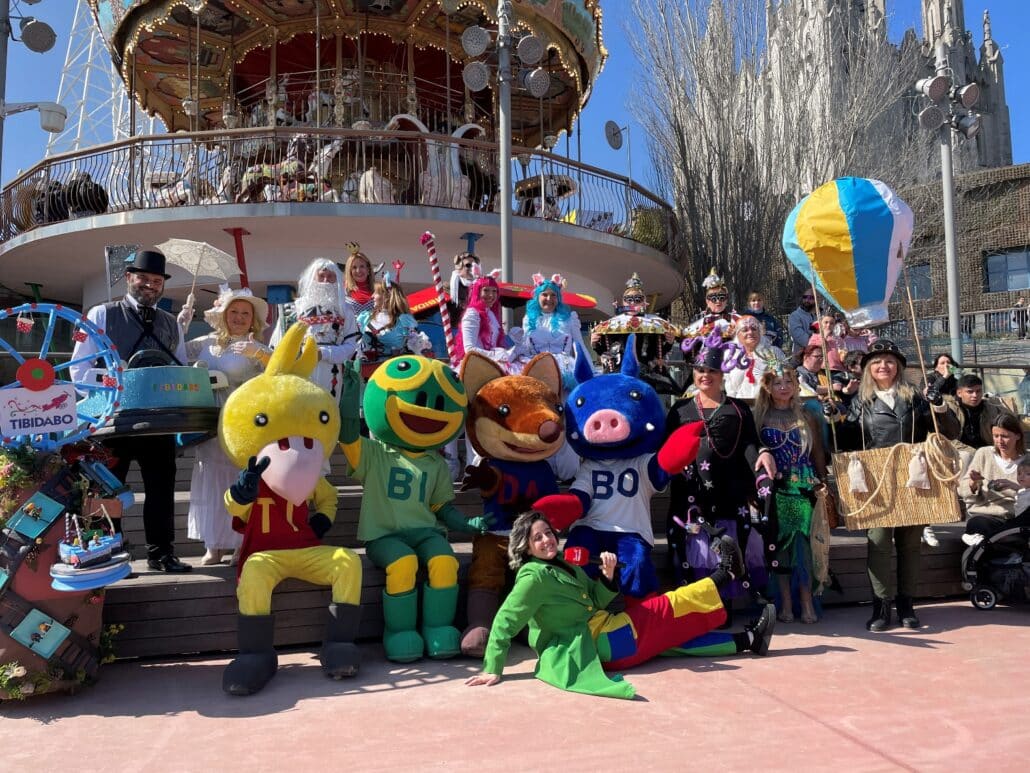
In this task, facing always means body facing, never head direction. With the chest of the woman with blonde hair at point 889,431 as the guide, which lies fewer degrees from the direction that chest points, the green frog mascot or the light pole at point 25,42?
the green frog mascot

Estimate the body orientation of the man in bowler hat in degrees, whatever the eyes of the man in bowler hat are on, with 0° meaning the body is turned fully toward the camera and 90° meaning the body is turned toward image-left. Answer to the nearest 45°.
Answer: approximately 0°

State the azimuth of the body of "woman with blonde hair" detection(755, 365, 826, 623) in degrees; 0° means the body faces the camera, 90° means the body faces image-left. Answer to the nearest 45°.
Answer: approximately 0°

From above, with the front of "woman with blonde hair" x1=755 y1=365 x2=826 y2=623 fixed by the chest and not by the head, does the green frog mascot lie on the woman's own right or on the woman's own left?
on the woman's own right

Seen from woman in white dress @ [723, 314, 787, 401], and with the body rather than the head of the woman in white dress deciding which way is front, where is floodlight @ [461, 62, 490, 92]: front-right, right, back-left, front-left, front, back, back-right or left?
back-right

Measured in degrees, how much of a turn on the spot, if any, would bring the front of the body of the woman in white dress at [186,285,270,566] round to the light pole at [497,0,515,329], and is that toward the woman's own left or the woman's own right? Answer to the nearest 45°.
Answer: approximately 135° to the woman's own left
